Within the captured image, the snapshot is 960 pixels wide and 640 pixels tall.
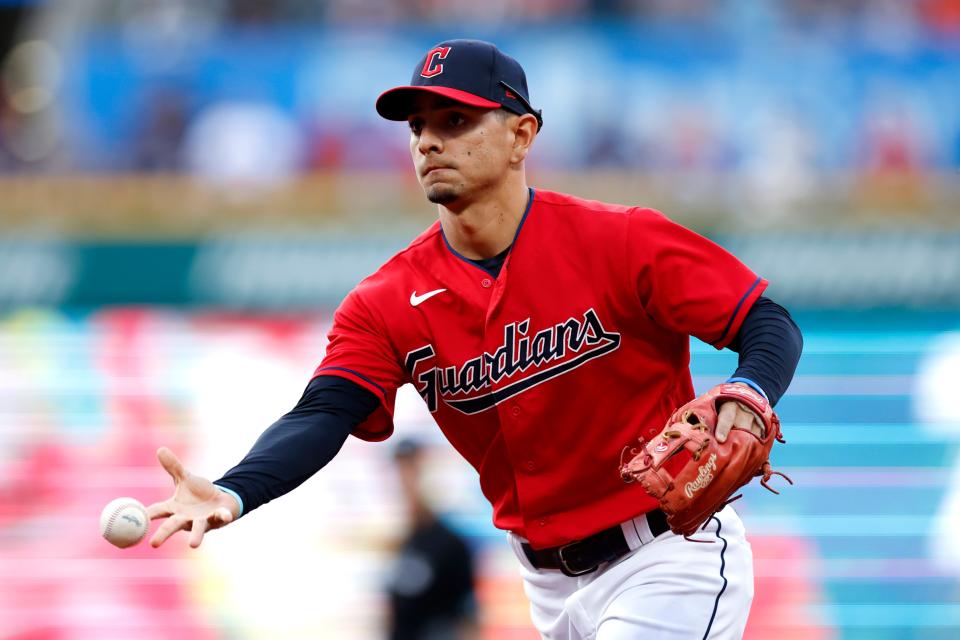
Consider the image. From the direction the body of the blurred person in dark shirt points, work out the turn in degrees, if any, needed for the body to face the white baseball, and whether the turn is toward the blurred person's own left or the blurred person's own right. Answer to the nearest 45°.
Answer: approximately 45° to the blurred person's own left

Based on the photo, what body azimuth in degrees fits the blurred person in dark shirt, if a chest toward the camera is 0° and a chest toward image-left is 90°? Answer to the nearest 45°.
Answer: approximately 45°

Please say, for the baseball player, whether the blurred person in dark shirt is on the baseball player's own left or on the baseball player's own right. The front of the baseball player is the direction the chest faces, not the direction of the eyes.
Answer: on the baseball player's own right

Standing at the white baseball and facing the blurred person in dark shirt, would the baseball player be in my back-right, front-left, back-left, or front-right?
front-right

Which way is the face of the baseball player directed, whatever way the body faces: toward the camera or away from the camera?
toward the camera

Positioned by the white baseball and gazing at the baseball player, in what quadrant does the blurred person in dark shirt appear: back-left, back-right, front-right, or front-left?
front-left

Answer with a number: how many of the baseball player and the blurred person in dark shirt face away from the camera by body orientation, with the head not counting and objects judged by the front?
0

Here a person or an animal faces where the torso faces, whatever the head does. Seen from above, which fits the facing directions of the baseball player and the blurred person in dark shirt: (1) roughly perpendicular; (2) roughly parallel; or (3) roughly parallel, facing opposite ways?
roughly parallel

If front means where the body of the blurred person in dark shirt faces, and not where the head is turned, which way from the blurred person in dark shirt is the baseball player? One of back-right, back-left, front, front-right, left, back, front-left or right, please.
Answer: front-left

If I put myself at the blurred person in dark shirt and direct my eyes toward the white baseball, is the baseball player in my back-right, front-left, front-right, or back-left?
front-left

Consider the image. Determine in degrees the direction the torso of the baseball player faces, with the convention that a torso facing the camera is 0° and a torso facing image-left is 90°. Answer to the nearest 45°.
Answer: approximately 45°
